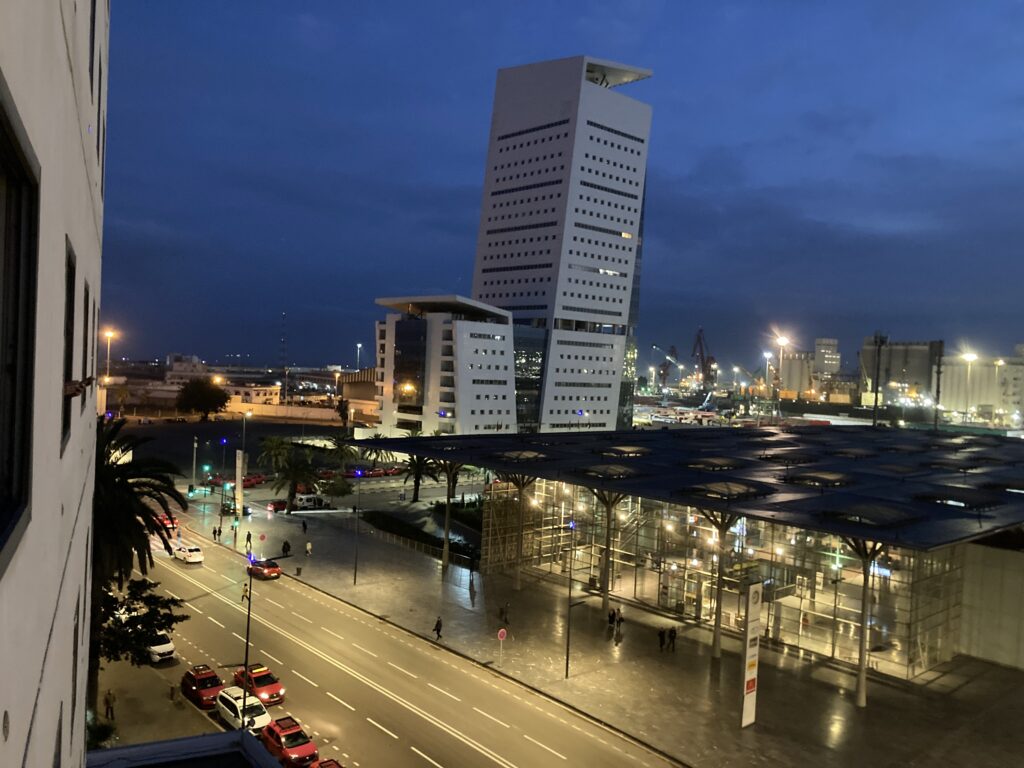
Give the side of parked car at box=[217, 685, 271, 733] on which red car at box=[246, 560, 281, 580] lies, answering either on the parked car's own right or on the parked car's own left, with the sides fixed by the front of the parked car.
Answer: on the parked car's own left

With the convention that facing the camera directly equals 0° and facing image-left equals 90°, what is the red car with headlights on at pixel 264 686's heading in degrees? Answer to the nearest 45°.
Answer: approximately 315°

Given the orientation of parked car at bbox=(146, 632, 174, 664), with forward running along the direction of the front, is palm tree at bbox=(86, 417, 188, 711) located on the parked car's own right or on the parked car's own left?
on the parked car's own right

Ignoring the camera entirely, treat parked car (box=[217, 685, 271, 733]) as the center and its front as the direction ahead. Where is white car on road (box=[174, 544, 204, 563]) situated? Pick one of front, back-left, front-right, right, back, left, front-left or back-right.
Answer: back-left

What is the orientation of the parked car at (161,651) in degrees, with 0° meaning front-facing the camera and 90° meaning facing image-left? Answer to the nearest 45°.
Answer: approximately 315°

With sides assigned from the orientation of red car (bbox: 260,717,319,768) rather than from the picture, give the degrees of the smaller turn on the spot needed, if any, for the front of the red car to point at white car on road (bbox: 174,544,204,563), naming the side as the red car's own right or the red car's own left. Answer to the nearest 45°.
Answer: approximately 135° to the red car's own left

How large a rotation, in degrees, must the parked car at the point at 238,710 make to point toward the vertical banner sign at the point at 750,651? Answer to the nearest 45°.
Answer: approximately 45° to its left

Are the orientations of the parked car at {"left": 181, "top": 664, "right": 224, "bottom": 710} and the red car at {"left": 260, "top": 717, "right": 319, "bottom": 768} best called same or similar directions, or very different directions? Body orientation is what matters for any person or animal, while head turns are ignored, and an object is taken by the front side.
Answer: same or similar directions

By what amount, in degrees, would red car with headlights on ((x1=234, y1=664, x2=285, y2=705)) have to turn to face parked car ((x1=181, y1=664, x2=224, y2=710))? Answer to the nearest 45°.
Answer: approximately 135° to its right

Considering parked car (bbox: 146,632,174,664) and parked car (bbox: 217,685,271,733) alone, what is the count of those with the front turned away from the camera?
0

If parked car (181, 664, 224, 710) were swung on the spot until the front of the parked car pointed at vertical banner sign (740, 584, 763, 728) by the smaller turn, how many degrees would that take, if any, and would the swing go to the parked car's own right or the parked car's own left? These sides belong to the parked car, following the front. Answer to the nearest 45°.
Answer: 0° — it already faces it

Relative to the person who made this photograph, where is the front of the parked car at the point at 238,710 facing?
facing the viewer and to the right of the viewer
